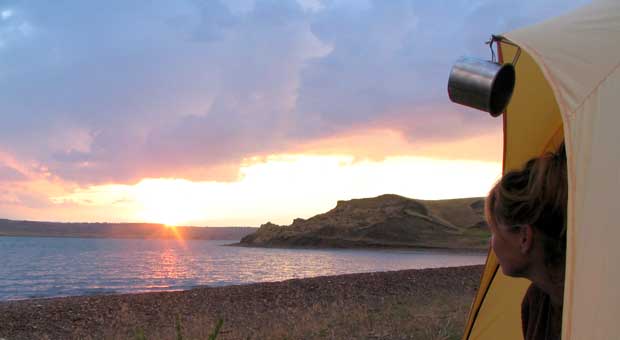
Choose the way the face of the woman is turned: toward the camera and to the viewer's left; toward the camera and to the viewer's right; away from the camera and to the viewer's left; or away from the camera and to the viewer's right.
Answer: away from the camera and to the viewer's left

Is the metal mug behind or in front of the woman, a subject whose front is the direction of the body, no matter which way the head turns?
in front

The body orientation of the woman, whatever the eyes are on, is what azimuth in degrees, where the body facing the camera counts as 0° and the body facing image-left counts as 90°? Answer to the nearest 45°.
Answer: approximately 135°
